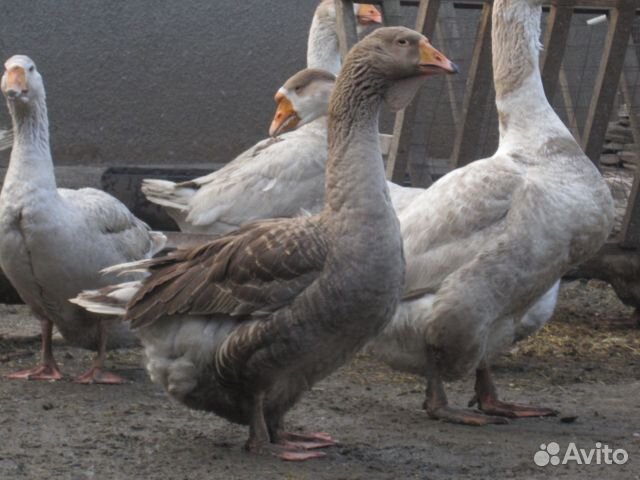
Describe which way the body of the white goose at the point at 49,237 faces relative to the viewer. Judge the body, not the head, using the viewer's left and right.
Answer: facing the viewer and to the left of the viewer

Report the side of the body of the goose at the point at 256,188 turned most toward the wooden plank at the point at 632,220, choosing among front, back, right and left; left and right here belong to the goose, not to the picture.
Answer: front

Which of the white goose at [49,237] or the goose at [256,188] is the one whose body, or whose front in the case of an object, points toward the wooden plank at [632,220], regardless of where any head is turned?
the goose

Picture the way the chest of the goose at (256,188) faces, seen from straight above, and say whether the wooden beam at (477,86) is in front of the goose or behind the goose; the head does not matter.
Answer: in front

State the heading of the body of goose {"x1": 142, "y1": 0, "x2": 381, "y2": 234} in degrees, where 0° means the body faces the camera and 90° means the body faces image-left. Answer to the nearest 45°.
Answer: approximately 270°

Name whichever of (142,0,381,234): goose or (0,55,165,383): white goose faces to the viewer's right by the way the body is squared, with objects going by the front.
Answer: the goose

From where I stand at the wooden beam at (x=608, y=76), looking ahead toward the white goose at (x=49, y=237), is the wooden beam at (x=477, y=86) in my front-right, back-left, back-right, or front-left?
front-right

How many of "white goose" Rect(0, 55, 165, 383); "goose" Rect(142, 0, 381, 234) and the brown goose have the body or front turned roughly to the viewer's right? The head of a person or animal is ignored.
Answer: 2

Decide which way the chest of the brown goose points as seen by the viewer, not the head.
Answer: to the viewer's right

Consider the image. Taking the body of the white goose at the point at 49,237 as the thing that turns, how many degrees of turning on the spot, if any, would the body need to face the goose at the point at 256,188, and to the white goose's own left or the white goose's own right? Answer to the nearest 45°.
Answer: approximately 180°
